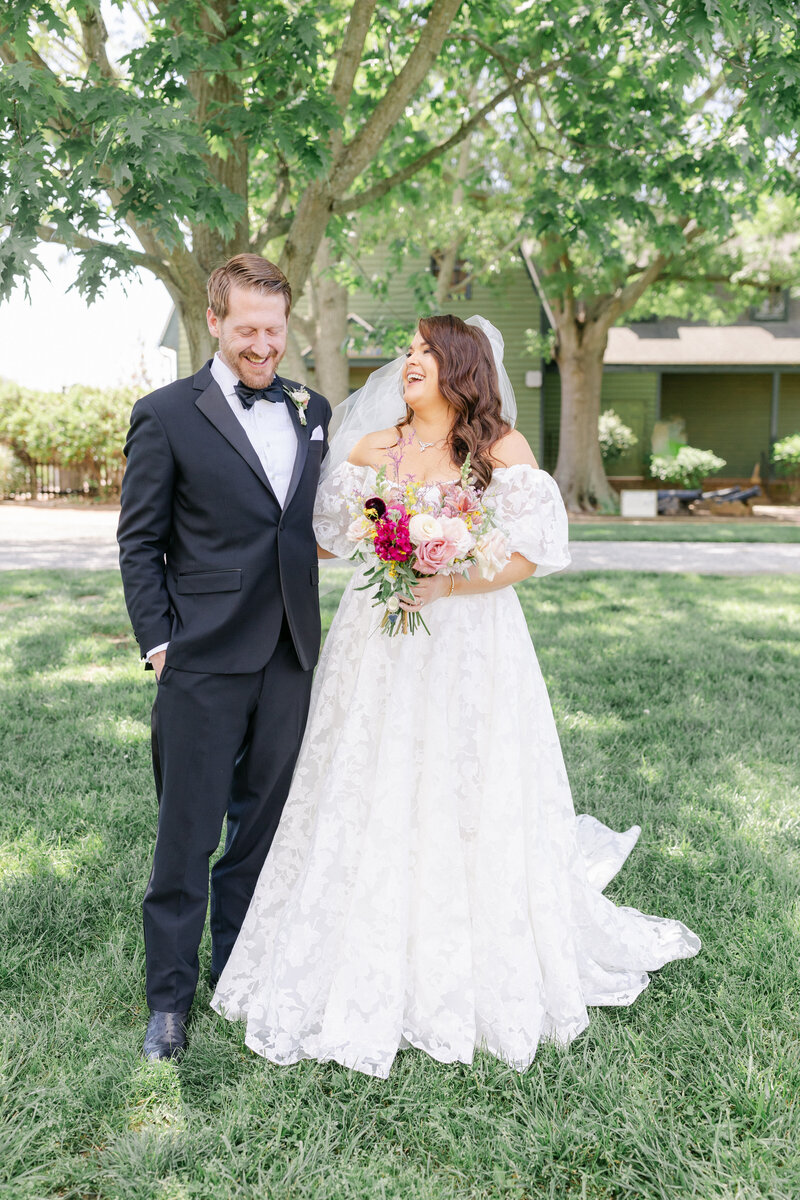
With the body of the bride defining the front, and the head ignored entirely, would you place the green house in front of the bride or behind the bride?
behind

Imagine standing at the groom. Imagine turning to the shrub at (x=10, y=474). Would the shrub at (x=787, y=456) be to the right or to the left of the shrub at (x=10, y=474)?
right

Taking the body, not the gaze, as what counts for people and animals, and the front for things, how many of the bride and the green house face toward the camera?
2

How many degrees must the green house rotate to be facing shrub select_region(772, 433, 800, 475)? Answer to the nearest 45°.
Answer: approximately 45° to its left

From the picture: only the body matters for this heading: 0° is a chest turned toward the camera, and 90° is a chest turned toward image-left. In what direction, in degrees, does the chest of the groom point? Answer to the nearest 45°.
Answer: approximately 315°

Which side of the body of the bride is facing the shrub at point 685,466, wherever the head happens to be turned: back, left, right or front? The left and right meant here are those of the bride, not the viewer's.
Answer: back

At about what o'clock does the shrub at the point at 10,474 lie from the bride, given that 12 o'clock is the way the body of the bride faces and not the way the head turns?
The shrub is roughly at 5 o'clock from the bride.

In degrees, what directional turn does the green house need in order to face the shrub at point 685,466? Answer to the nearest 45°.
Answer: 0° — it already faces it
